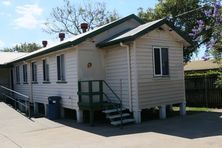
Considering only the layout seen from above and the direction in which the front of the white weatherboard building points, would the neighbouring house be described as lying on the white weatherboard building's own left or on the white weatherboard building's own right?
on the white weatherboard building's own left
